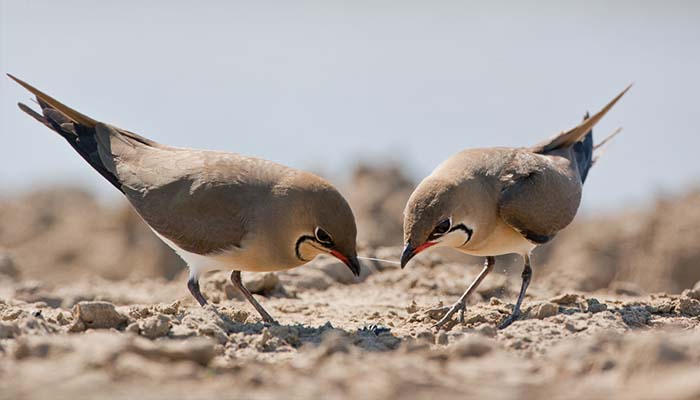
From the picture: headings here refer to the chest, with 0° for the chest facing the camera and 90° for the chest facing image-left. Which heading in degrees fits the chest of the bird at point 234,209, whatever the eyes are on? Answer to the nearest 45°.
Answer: approximately 270°

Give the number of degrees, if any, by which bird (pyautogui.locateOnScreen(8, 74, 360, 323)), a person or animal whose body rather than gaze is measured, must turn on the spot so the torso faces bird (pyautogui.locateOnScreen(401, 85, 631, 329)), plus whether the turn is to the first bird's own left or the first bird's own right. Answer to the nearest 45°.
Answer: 0° — it already faces it
